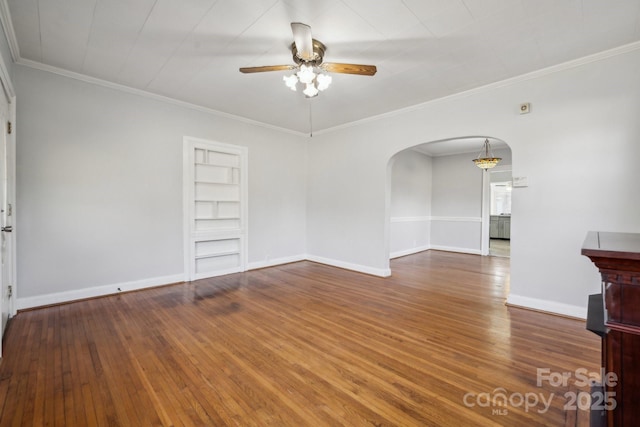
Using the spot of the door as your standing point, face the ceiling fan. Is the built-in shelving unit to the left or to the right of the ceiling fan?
left

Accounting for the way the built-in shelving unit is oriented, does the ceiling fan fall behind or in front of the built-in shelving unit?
in front

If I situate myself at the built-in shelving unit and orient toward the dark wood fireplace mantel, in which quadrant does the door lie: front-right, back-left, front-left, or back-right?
front-right

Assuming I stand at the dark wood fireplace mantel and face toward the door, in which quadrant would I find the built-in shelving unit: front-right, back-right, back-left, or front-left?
front-right

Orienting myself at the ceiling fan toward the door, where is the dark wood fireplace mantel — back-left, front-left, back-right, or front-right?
back-left

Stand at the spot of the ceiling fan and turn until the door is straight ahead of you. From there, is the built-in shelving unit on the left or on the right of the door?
right

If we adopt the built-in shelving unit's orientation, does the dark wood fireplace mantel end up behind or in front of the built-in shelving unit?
in front

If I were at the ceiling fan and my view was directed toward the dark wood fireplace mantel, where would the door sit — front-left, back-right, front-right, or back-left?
back-right

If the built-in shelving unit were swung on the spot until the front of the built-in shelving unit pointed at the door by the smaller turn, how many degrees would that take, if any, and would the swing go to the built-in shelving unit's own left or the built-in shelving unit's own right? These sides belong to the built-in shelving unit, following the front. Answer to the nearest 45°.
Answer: approximately 90° to the built-in shelving unit's own right

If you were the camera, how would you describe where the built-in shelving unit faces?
facing the viewer and to the right of the viewer
